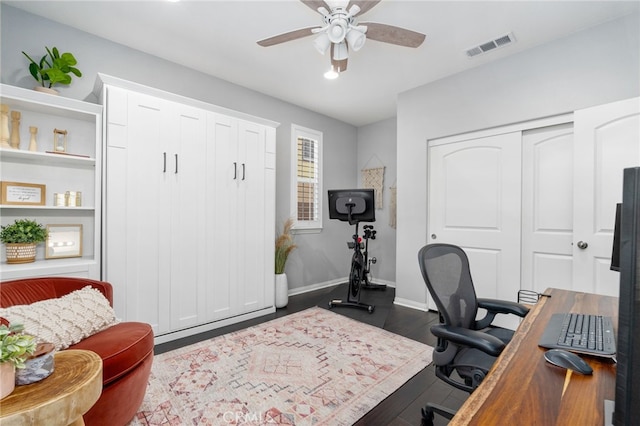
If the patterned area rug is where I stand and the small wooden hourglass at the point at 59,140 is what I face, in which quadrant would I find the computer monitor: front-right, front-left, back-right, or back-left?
back-left

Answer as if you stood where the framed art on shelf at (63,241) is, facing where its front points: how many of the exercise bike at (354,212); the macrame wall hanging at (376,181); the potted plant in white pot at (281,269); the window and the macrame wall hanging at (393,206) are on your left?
5

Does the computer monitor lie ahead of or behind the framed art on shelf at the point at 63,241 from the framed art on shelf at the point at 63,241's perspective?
ahead

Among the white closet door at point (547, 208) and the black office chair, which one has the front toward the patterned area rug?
the white closet door

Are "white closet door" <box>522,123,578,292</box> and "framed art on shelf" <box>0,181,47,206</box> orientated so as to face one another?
yes

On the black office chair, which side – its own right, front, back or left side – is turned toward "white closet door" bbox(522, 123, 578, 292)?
left

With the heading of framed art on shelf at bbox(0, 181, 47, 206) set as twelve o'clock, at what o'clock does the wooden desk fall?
The wooden desk is roughly at 11 o'clock from the framed art on shelf.

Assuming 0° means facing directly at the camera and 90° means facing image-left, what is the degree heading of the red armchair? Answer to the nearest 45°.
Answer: approximately 315°

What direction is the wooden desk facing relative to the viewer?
to the viewer's left

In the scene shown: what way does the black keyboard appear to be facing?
to the viewer's left
